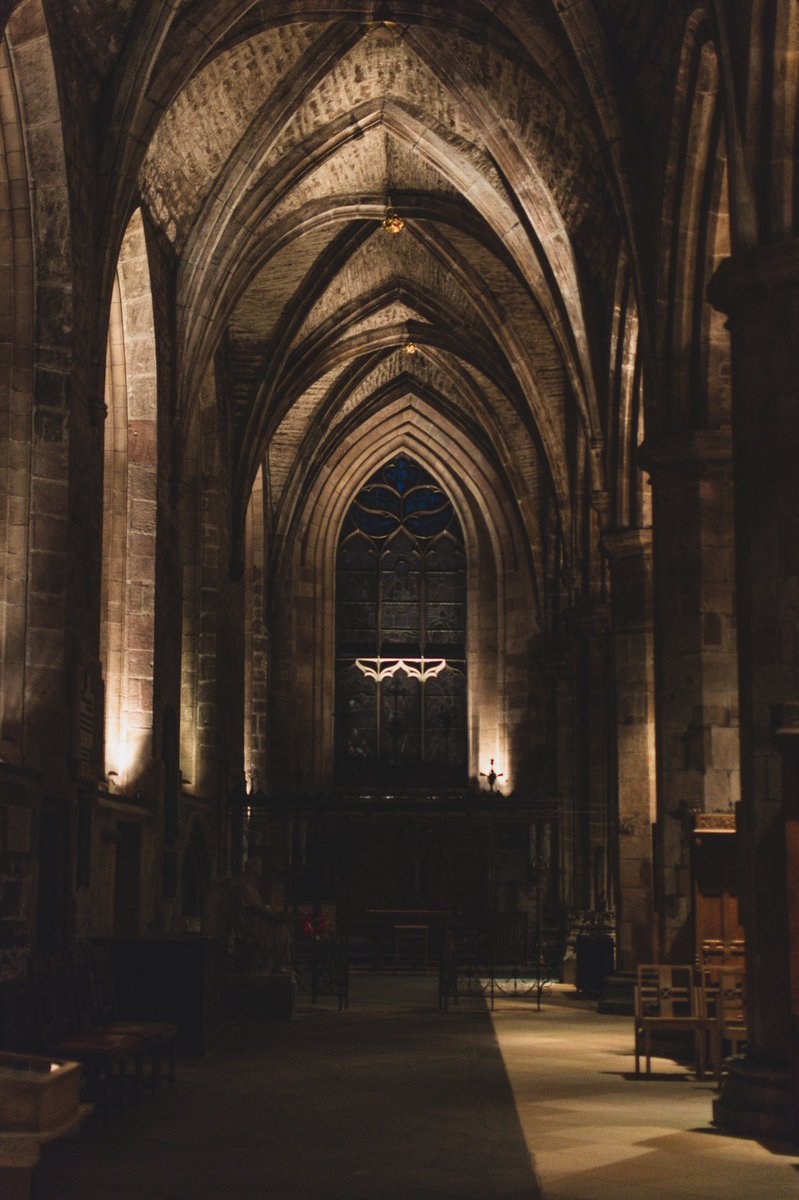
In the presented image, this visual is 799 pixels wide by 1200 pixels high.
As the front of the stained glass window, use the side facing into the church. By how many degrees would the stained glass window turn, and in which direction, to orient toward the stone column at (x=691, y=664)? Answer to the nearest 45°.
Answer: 0° — it already faces it

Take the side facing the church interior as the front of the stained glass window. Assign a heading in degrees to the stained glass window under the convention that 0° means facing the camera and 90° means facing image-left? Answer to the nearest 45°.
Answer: approximately 0°
